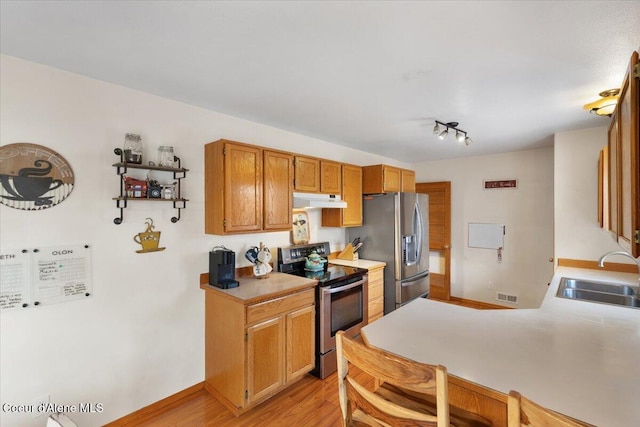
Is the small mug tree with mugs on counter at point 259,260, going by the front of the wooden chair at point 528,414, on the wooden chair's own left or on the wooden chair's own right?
on the wooden chair's own left

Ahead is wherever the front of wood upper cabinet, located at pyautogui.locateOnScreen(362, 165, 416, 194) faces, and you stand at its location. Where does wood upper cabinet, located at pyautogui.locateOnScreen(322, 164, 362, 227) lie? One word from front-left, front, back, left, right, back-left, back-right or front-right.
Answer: right

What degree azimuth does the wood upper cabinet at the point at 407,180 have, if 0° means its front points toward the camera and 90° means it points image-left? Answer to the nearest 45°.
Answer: approximately 315°

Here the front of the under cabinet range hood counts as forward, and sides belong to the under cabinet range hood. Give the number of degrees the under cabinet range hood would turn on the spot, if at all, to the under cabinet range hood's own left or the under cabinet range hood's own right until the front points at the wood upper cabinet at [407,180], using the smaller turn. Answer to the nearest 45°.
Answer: approximately 90° to the under cabinet range hood's own left

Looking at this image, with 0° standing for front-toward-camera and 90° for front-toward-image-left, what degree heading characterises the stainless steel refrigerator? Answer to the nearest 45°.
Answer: approximately 315°

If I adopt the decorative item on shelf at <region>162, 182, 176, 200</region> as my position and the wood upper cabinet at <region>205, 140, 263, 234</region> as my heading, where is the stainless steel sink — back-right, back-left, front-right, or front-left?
front-right

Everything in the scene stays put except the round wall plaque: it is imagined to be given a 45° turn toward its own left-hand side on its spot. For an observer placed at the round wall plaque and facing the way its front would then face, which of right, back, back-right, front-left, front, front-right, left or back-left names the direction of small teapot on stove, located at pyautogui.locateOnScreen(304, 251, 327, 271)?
front-left

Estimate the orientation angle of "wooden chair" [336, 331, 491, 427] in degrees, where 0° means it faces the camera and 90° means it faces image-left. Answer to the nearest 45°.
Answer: approximately 225°

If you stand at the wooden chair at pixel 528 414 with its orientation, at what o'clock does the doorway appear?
The doorway is roughly at 10 o'clock from the wooden chair.

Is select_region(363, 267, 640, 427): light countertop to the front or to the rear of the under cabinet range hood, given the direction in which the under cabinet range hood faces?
to the front

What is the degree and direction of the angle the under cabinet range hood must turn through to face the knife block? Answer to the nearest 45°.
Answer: approximately 90° to its left

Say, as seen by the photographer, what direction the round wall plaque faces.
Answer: facing the viewer

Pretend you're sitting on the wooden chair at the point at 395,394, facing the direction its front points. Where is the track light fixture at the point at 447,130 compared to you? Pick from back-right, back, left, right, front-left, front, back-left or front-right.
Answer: front-left

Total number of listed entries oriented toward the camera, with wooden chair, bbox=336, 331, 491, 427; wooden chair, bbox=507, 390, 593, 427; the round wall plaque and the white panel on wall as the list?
2

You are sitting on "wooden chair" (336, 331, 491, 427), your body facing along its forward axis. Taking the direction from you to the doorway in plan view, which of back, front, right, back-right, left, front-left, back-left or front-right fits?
front-left
